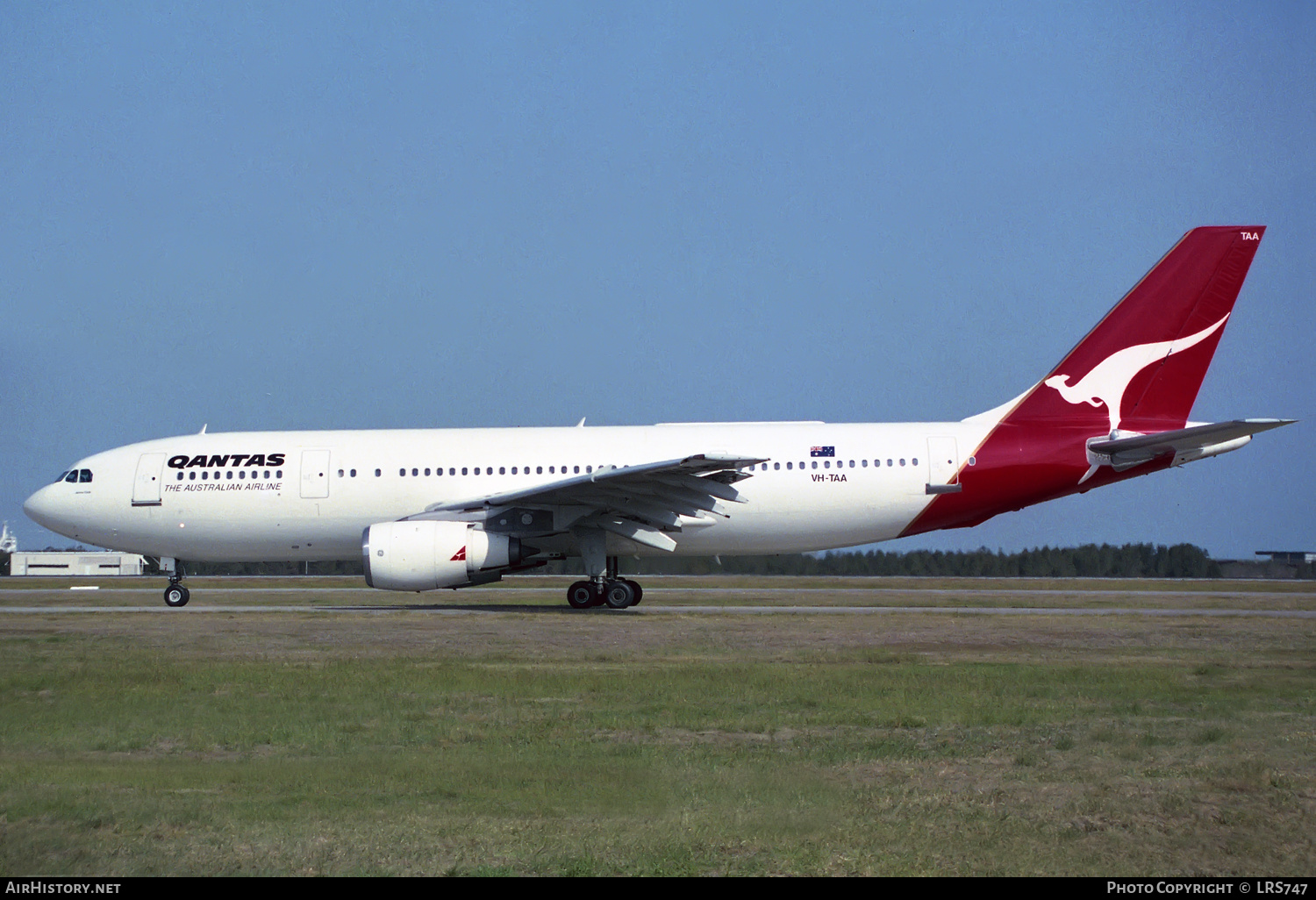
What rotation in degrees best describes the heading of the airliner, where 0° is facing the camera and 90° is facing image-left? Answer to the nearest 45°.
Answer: approximately 90°
